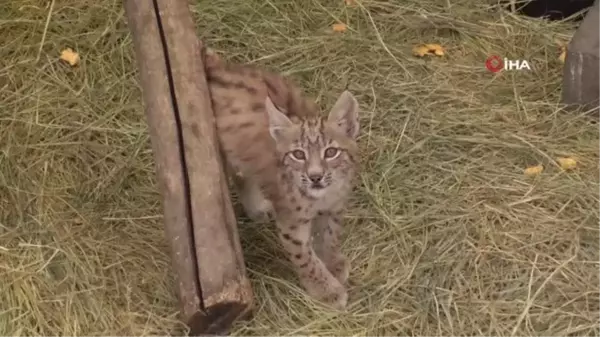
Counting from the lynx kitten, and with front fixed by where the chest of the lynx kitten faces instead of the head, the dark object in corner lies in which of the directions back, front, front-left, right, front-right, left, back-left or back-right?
left

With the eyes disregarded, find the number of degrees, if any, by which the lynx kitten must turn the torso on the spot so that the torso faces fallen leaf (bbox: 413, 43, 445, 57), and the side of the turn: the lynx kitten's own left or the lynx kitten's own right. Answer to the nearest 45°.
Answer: approximately 90° to the lynx kitten's own left

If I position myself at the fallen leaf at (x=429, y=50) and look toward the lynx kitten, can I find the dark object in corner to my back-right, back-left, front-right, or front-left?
back-left

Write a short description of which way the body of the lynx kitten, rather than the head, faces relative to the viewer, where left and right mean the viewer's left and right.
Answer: facing the viewer and to the right of the viewer

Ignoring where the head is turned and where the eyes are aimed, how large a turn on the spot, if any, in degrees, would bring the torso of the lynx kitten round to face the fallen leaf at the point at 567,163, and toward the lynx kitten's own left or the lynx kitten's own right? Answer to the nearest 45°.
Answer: approximately 45° to the lynx kitten's own left

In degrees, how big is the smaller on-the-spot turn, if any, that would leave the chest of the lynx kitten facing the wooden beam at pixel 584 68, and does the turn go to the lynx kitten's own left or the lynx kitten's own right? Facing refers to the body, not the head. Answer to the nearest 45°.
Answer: approximately 90° to the lynx kitten's own left

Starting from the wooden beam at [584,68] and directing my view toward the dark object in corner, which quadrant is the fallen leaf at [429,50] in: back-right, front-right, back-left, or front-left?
front-left

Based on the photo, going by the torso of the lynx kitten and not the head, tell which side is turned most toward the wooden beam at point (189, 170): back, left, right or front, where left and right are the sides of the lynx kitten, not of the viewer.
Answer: right

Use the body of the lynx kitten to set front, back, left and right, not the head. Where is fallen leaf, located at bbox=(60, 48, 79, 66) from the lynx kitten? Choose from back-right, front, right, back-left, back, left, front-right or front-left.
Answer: back

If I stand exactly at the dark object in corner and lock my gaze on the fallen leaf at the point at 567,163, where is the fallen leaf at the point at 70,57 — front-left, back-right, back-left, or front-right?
front-right
